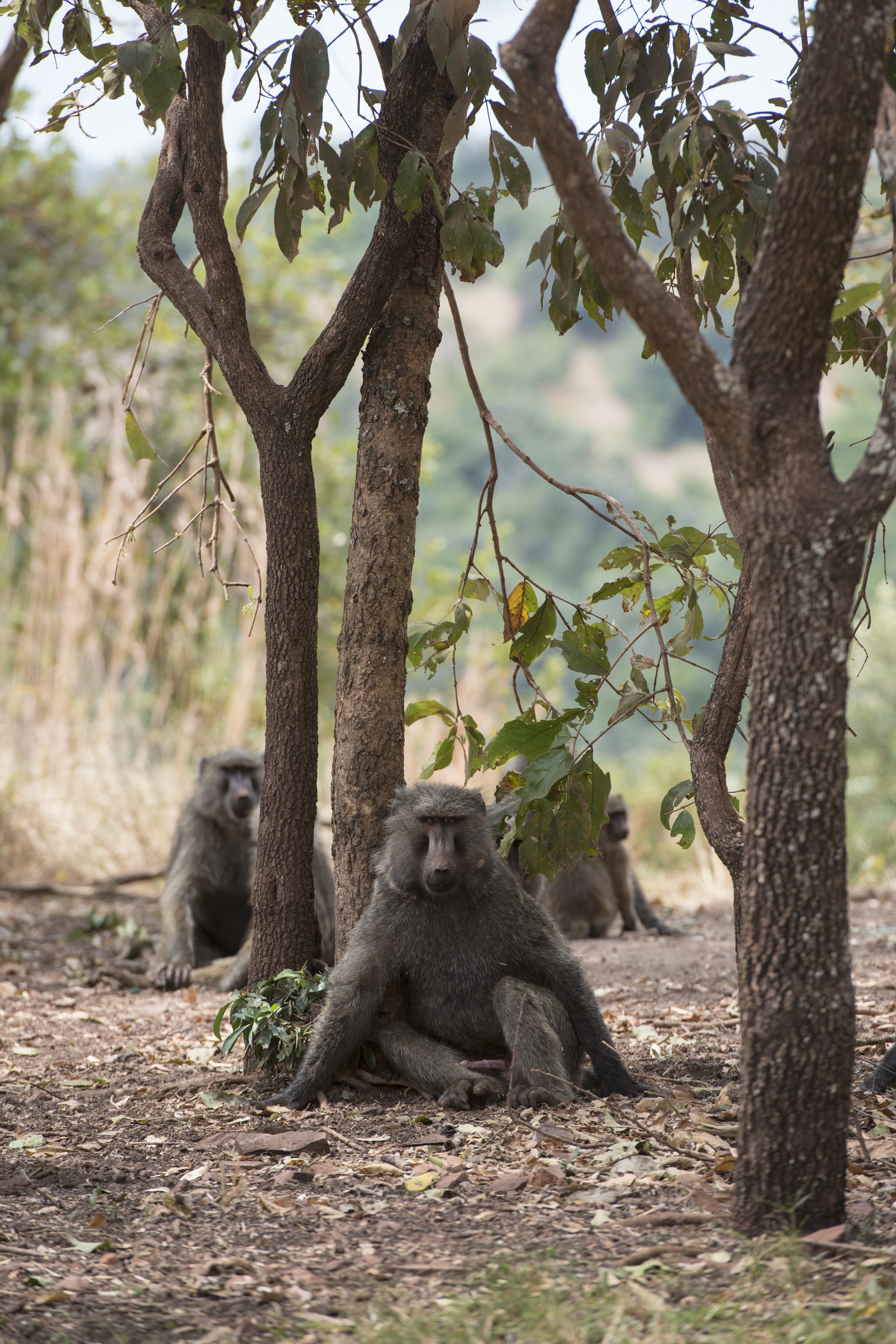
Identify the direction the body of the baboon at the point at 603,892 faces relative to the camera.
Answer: to the viewer's right

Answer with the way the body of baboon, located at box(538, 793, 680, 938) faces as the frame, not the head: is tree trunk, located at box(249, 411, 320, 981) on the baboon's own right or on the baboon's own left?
on the baboon's own right

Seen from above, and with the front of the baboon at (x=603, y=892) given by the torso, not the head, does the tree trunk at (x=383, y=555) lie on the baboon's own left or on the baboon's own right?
on the baboon's own right

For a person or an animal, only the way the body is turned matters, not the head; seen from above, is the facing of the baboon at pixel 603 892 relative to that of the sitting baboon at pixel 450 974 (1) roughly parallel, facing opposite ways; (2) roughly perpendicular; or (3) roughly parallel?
roughly perpendicular

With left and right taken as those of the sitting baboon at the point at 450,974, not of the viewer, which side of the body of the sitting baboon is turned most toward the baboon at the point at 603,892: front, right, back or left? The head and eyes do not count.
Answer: back

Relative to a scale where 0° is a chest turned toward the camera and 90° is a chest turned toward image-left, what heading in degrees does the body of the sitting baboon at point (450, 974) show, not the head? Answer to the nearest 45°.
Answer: approximately 0°

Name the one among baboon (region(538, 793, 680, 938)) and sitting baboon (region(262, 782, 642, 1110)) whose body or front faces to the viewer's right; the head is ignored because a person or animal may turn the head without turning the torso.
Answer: the baboon

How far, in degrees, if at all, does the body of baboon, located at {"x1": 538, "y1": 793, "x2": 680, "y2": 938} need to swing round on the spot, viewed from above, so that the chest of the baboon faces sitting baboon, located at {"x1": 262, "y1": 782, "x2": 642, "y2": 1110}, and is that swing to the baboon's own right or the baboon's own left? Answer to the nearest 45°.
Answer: approximately 90° to the baboon's own right

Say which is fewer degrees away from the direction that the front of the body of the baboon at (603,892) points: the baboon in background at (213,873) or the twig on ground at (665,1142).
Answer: the twig on ground
